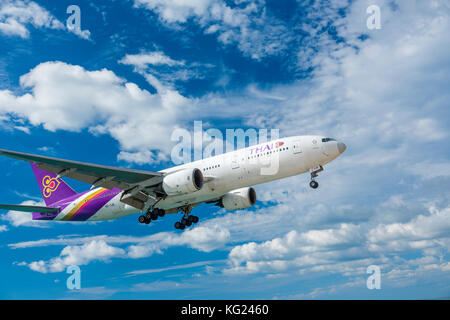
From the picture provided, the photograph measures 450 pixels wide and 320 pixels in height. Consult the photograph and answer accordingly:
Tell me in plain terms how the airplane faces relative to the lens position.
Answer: facing the viewer and to the right of the viewer
